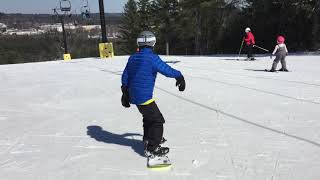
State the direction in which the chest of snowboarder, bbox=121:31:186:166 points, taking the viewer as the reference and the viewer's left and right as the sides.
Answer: facing away from the viewer and to the right of the viewer
